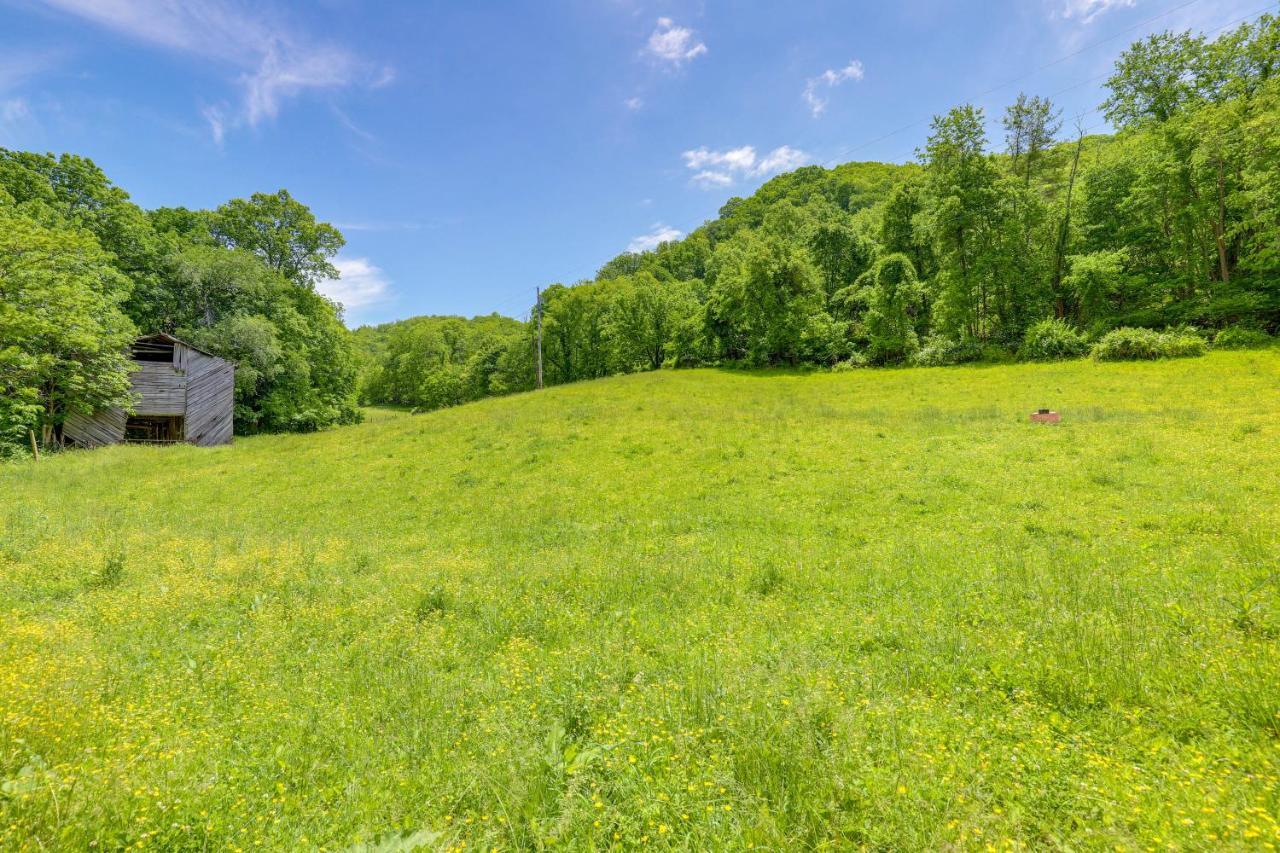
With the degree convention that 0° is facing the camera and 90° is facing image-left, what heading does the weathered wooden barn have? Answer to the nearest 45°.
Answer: approximately 0°

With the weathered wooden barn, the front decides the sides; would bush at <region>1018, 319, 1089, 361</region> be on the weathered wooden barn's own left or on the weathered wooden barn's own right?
on the weathered wooden barn's own left
